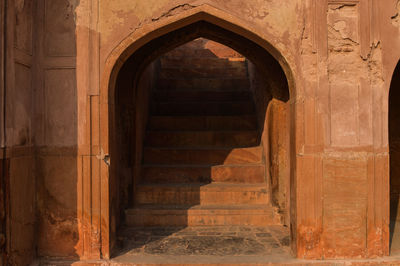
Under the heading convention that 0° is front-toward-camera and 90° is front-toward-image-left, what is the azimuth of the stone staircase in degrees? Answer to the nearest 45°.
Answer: approximately 0°
